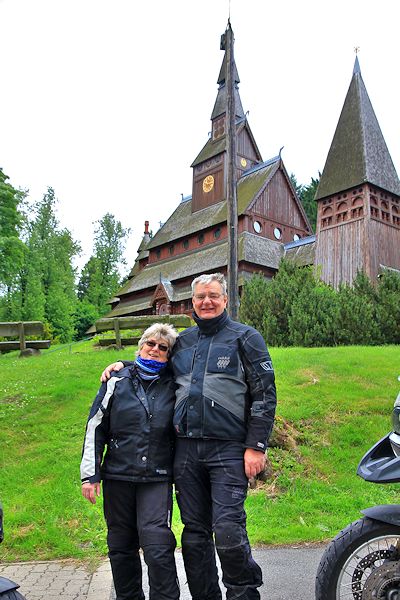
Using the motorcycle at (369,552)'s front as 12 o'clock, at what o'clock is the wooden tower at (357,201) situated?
The wooden tower is roughly at 3 o'clock from the motorcycle.

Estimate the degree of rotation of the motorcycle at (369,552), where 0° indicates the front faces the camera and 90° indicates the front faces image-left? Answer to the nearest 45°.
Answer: approximately 90°

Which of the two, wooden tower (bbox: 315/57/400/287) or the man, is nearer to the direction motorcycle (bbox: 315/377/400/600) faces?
the man

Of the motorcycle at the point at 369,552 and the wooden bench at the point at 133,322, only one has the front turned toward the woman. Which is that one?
the motorcycle

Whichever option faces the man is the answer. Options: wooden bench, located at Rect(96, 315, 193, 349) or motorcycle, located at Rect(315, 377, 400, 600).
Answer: the motorcycle

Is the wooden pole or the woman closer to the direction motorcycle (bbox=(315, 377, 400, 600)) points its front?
the woman
